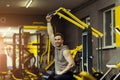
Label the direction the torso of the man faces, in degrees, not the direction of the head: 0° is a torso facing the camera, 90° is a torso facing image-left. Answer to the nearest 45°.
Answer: approximately 45°

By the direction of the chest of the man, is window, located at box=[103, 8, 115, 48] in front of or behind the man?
behind
